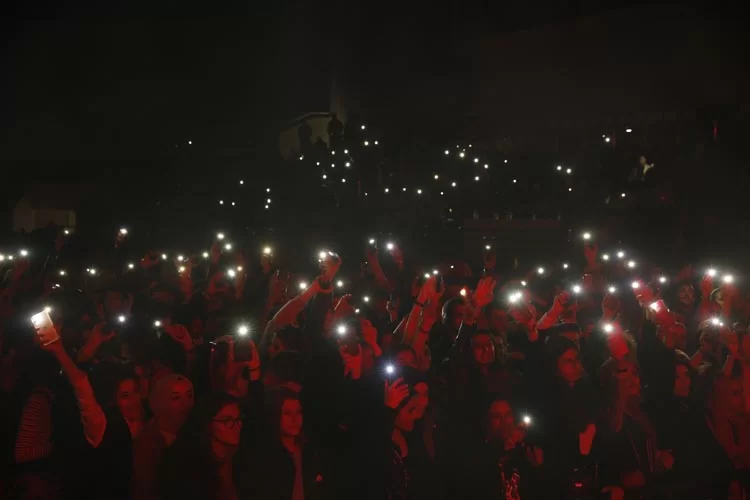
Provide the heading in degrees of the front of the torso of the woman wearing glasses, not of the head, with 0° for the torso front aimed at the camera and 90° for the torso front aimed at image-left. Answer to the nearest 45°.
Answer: approximately 315°

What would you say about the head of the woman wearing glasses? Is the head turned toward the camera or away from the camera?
toward the camera
